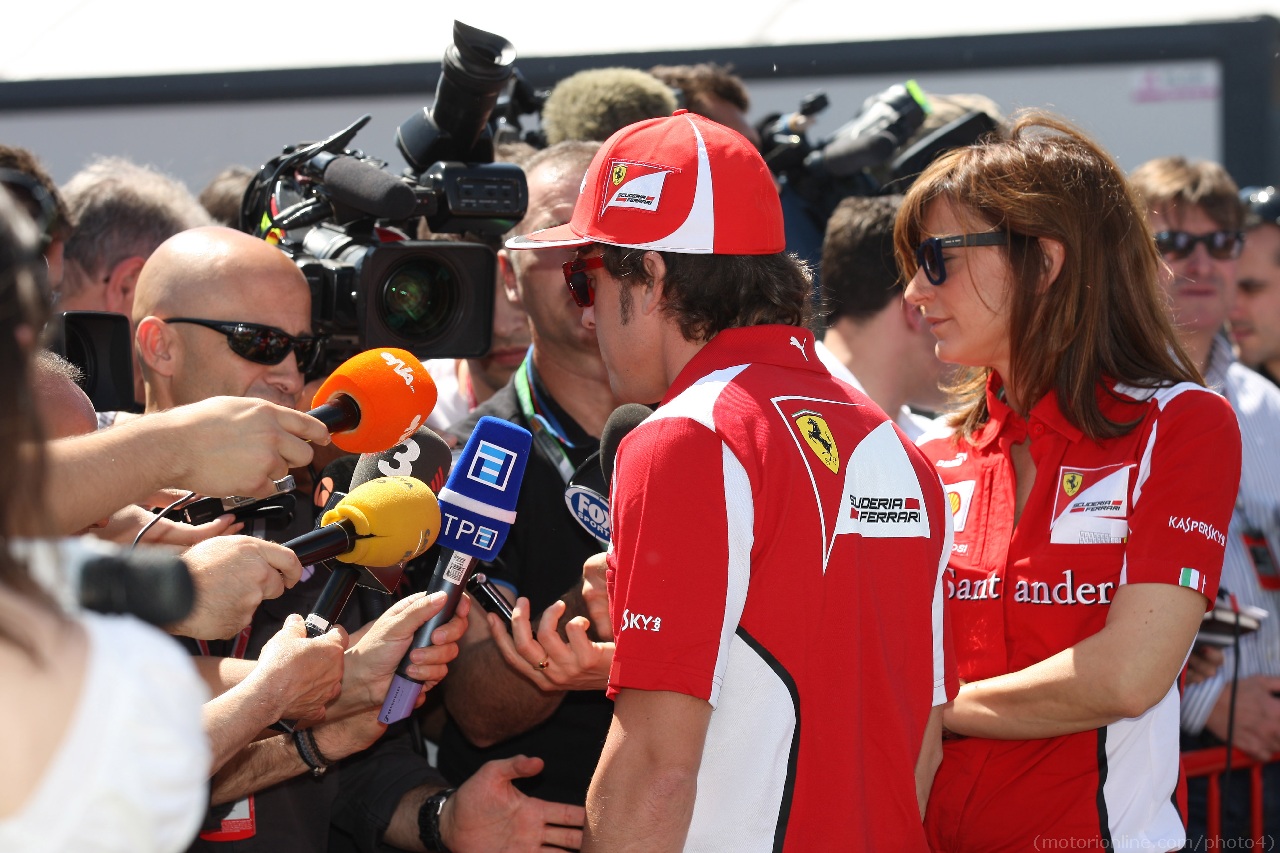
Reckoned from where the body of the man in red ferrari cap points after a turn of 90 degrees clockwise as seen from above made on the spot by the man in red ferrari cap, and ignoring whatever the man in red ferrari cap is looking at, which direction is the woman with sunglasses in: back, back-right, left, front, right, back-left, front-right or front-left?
front

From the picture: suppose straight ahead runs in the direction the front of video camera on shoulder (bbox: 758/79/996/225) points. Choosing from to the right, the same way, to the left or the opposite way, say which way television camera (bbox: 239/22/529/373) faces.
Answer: to the left

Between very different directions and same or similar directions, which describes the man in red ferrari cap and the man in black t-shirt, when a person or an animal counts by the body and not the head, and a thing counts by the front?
very different directions

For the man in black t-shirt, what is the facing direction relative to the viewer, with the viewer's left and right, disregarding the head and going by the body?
facing the viewer and to the right of the viewer

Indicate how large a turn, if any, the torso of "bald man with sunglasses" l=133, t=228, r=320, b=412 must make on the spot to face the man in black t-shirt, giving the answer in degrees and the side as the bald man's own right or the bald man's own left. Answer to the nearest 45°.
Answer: approximately 45° to the bald man's own left

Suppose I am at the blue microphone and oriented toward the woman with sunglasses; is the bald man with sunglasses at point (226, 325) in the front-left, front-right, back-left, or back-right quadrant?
back-left

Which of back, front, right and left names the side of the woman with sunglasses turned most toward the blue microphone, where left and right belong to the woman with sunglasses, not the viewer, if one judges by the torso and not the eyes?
front

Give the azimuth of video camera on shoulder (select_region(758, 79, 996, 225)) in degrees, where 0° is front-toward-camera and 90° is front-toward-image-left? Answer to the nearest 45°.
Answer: approximately 45°

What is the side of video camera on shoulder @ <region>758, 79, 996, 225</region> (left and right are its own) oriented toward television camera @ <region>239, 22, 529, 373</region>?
front

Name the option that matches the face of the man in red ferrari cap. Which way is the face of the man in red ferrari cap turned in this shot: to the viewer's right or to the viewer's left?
to the viewer's left

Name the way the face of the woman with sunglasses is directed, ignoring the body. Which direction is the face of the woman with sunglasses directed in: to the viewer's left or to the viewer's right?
to the viewer's left

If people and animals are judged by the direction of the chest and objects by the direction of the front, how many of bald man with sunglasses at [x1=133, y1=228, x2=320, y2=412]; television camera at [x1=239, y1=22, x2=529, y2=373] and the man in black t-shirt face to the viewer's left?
0

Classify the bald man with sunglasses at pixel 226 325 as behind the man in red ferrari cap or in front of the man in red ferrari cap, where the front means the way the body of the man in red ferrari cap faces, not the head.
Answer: in front

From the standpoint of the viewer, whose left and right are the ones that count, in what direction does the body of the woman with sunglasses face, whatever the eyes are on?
facing the viewer and to the left of the viewer
